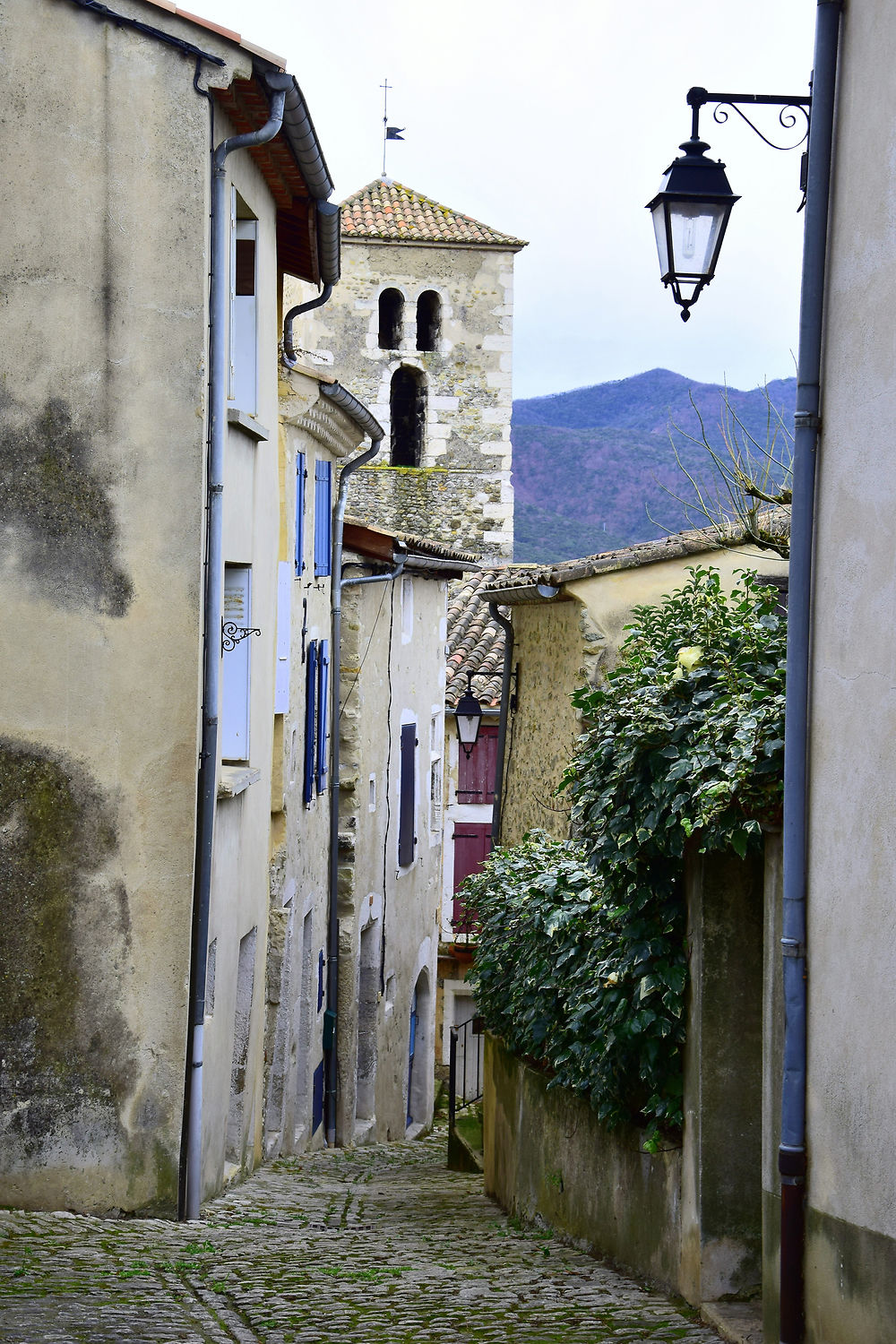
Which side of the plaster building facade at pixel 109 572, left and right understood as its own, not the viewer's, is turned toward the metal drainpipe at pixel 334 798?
left

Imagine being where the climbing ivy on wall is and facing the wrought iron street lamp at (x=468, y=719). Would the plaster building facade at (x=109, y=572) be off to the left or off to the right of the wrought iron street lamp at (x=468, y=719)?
left

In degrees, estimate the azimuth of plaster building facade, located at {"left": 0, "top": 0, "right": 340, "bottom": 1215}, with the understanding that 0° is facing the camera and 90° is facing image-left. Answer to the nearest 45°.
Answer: approximately 270°

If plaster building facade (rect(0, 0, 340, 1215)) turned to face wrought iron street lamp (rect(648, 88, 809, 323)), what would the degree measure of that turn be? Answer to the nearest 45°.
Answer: approximately 45° to its right

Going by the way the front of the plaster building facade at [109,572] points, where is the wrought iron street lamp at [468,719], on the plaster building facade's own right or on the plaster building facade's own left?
on the plaster building facade's own left
